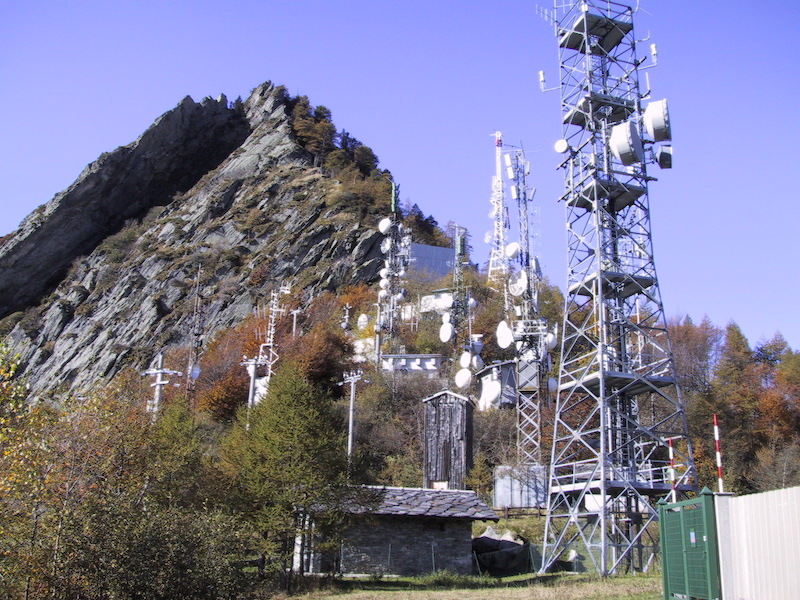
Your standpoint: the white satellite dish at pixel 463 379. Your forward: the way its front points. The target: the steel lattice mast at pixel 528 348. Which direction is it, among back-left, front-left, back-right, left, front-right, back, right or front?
left

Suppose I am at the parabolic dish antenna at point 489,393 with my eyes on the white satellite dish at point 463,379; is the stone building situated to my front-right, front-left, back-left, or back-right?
front-left

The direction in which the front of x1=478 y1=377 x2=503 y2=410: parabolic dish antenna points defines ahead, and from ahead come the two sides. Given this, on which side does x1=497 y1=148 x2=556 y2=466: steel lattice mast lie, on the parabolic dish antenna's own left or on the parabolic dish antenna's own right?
on the parabolic dish antenna's own left

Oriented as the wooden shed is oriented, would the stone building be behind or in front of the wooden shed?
in front

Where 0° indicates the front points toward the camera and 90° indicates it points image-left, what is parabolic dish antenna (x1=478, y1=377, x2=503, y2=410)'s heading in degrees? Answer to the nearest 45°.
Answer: approximately 45°

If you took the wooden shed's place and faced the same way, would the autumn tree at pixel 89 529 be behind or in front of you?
in front

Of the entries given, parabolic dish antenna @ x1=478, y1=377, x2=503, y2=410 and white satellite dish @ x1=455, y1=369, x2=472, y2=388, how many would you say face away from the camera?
0

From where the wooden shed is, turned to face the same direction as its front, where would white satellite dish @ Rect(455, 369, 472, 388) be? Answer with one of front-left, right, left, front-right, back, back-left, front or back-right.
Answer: back

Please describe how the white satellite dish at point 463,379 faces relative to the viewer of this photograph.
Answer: facing the viewer and to the left of the viewer

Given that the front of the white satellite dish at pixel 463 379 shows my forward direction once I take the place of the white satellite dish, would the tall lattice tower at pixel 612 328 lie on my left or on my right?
on my left

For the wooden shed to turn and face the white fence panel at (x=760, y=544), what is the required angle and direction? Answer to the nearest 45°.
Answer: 0° — it already faces it

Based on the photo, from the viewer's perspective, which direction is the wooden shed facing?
toward the camera

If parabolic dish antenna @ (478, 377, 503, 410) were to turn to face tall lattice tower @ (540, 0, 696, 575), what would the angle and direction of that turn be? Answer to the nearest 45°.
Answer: approximately 45° to its left

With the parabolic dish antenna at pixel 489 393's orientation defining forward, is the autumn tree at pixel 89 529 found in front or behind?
in front
